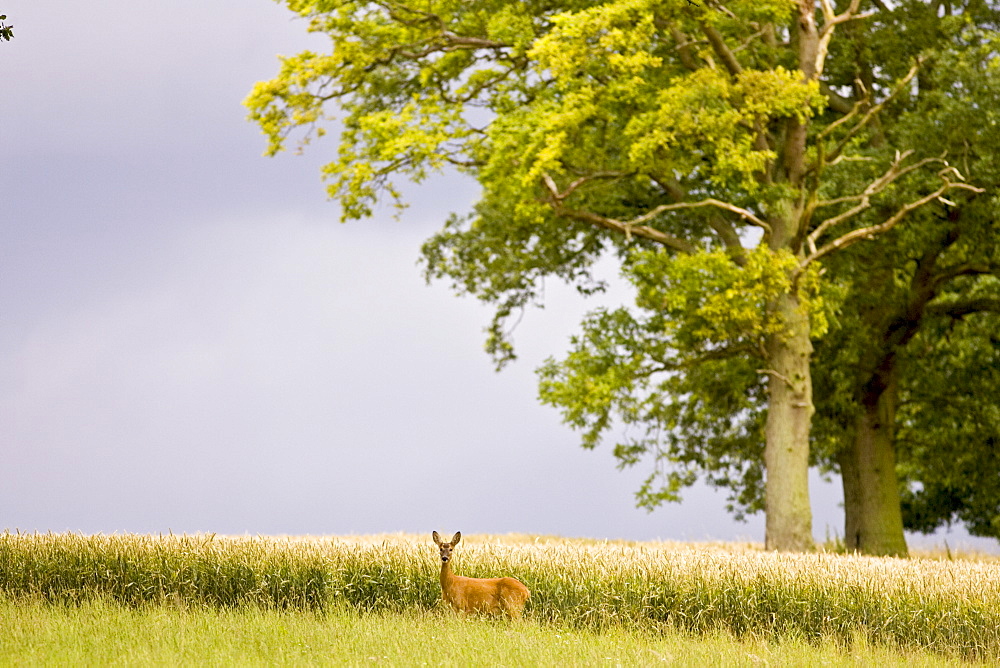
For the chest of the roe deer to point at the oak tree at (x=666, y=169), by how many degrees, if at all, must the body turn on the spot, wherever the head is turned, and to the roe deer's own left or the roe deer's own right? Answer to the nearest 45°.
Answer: approximately 90° to the roe deer's own right

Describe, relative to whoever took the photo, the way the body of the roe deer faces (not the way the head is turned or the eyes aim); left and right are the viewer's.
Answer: facing to the left of the viewer
